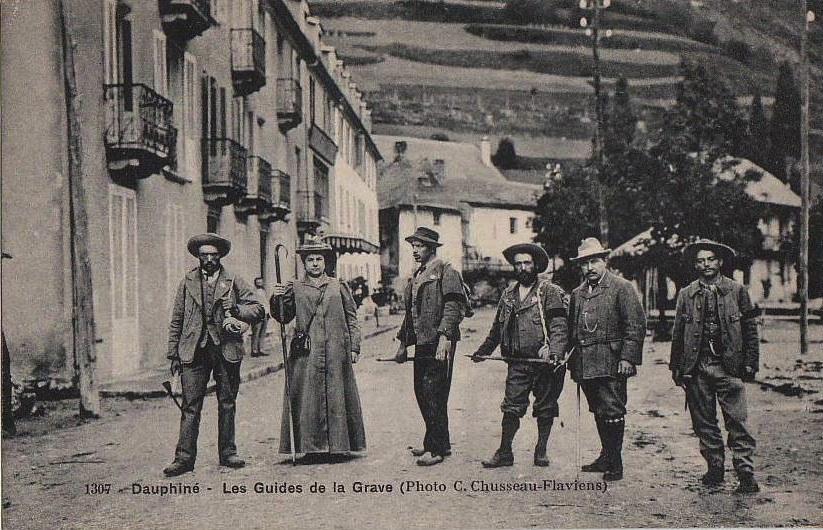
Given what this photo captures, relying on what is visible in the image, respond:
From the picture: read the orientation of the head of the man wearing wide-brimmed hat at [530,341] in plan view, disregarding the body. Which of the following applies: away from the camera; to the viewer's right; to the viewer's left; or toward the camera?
toward the camera

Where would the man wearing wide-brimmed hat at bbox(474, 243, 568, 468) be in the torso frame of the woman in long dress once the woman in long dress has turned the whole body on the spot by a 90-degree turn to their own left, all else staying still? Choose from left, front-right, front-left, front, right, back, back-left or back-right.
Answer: front

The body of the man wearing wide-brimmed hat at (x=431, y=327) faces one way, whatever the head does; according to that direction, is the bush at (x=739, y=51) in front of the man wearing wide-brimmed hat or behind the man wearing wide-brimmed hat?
behind

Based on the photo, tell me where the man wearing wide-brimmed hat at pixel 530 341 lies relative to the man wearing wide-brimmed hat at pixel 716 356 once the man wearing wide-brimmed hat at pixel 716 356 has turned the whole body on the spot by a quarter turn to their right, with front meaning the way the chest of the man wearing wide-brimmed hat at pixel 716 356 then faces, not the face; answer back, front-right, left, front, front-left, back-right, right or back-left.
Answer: front

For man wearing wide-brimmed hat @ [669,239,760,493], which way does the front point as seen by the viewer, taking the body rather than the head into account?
toward the camera

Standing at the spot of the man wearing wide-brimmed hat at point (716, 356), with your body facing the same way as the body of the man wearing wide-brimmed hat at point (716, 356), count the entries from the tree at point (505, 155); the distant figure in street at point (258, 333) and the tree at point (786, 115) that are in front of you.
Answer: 0

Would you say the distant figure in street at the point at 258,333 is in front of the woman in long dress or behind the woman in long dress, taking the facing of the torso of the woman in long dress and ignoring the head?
behind

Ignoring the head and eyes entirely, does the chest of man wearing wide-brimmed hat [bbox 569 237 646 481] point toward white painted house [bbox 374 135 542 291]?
no

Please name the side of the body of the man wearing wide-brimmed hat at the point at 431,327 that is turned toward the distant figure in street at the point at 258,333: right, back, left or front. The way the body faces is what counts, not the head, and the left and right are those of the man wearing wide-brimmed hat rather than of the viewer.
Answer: right

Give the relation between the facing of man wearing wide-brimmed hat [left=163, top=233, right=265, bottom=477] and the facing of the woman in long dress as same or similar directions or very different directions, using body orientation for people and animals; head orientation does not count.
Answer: same or similar directions

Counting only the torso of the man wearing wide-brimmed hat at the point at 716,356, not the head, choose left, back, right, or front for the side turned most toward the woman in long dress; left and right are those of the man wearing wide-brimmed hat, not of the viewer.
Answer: right

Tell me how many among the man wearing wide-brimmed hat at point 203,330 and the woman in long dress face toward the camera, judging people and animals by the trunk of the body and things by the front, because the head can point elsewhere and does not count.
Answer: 2

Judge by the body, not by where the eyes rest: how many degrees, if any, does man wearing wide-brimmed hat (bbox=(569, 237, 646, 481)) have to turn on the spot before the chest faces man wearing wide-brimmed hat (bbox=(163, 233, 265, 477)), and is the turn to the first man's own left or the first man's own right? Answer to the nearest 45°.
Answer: approximately 45° to the first man's own right

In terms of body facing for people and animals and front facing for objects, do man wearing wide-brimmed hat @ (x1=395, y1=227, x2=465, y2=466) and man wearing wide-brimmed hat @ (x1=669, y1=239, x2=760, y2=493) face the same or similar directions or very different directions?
same or similar directions

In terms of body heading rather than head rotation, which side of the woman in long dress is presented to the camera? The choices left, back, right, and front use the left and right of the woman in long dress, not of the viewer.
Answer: front

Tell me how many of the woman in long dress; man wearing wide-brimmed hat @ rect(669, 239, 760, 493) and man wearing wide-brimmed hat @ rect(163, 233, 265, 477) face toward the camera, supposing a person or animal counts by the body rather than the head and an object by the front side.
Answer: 3

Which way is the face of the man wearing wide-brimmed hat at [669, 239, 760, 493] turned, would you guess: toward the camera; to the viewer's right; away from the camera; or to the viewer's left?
toward the camera

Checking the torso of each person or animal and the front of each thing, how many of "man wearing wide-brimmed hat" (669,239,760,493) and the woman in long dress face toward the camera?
2

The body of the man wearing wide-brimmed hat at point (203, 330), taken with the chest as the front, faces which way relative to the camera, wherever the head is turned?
toward the camera

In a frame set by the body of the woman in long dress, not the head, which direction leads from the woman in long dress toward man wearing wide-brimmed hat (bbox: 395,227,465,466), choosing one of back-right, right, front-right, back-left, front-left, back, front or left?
left

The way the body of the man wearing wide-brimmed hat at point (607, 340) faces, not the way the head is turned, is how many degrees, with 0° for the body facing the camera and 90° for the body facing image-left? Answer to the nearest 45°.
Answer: approximately 45°
